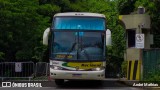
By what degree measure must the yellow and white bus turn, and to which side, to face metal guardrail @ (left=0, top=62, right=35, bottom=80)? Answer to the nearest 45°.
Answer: approximately 135° to its right

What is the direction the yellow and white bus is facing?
toward the camera
